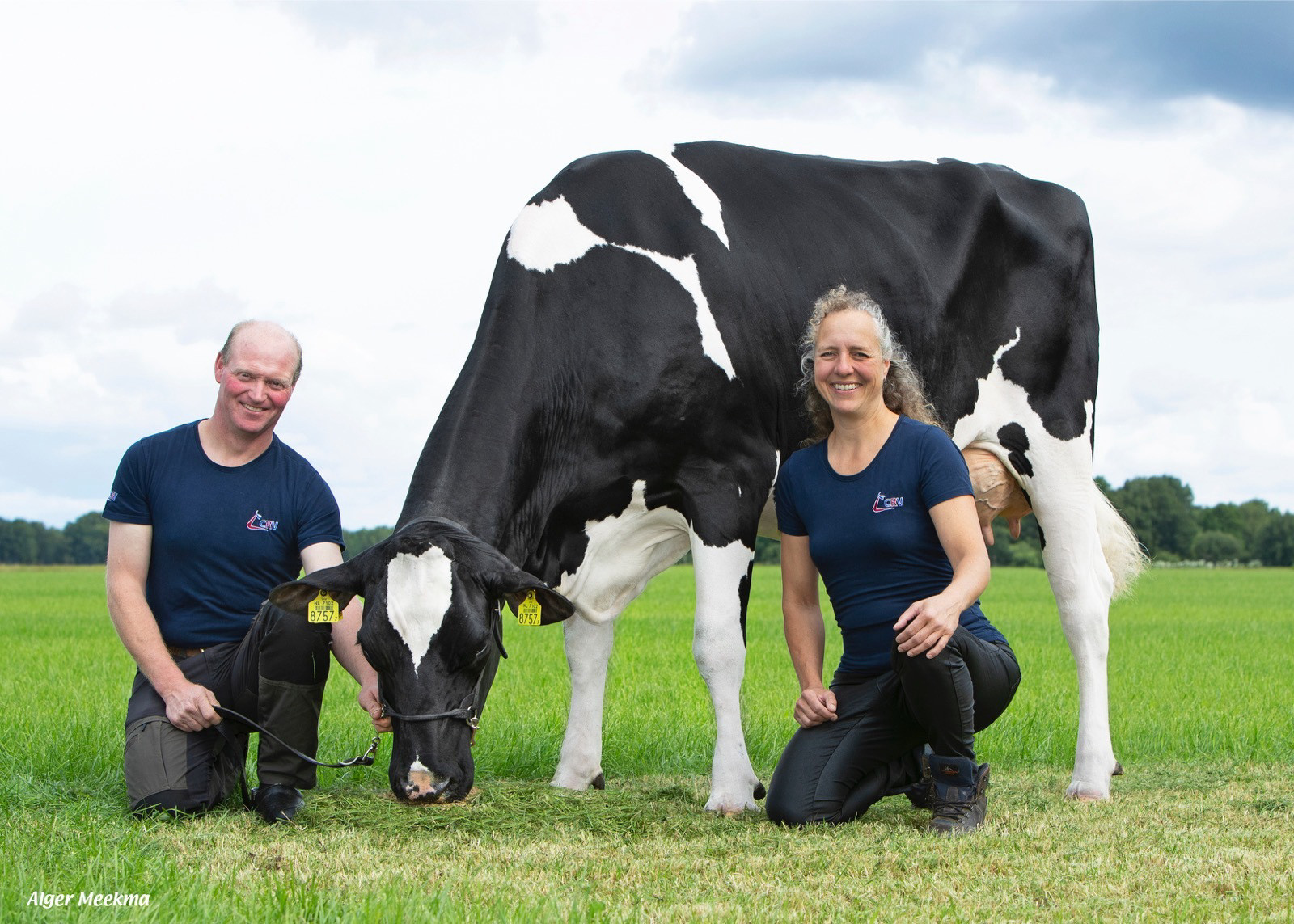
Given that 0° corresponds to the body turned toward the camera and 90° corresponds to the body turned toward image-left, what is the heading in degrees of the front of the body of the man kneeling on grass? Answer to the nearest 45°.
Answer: approximately 0°

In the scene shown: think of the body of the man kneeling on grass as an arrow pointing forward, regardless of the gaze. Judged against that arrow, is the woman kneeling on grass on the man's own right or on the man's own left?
on the man's own left

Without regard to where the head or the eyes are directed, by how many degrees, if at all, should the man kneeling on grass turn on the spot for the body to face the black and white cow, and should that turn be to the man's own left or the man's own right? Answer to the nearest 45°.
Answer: approximately 90° to the man's own left
